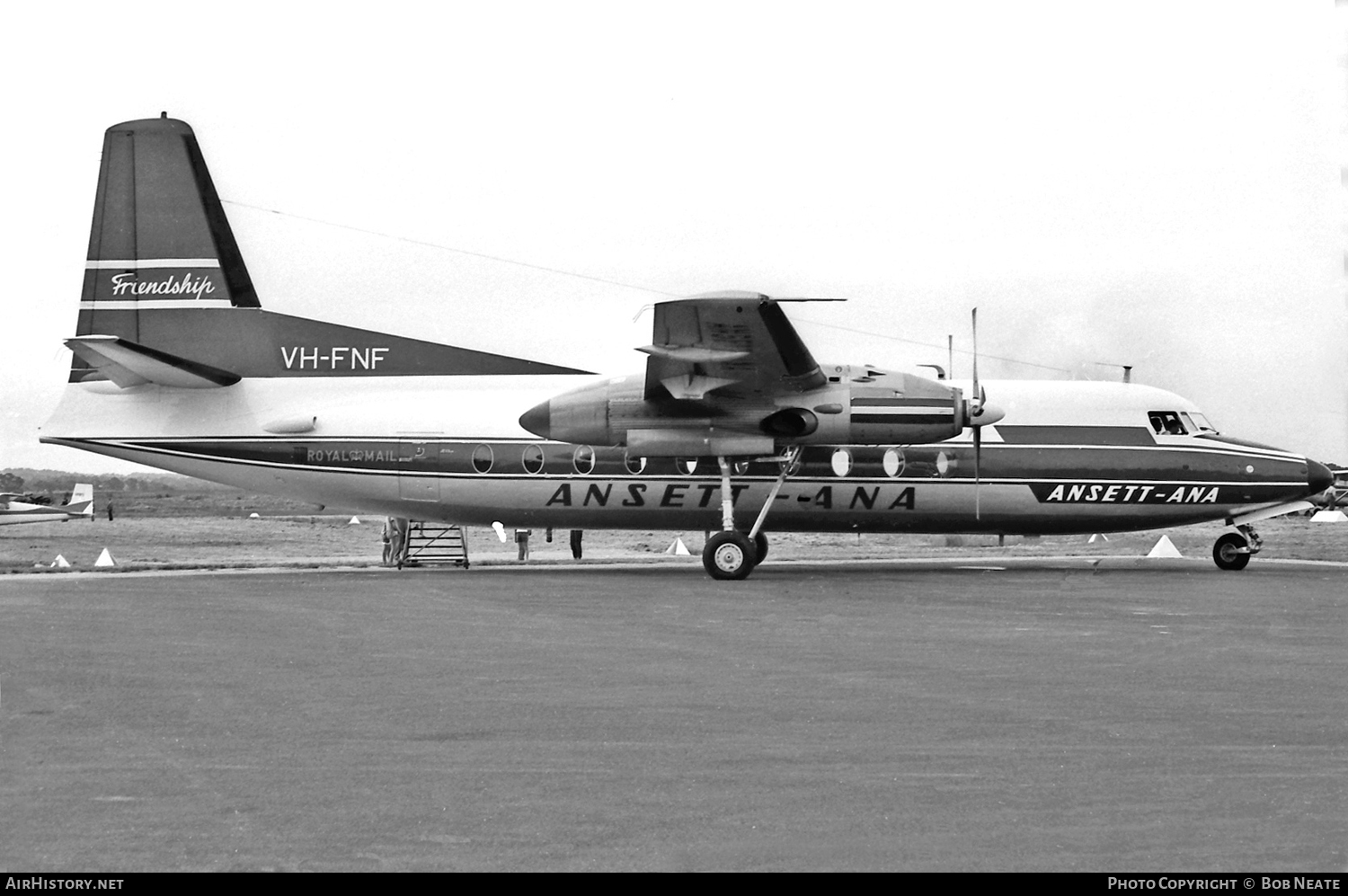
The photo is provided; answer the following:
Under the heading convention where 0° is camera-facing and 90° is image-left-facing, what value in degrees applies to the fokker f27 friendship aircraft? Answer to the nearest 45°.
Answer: approximately 270°

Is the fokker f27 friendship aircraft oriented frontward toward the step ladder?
no
